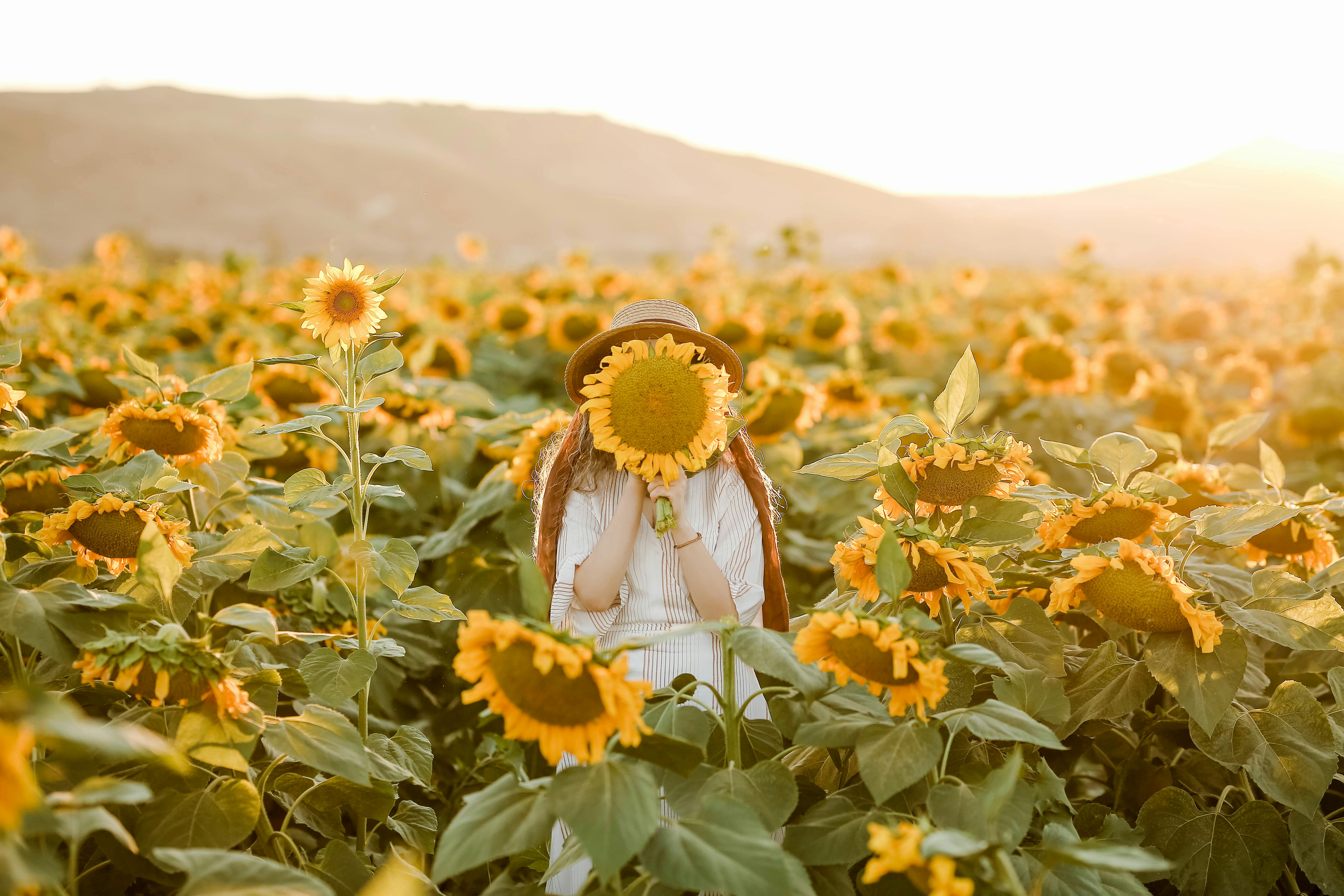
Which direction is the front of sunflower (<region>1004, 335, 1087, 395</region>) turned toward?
toward the camera

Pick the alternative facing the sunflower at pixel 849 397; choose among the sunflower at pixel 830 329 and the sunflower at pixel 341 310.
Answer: the sunflower at pixel 830 329

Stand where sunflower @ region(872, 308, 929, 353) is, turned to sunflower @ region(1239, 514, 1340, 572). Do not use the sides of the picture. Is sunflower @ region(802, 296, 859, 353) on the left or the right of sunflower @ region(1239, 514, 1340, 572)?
right

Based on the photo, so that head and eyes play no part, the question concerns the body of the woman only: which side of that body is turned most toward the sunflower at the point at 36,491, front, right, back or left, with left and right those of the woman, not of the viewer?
right

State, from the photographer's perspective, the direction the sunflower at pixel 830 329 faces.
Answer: facing the viewer

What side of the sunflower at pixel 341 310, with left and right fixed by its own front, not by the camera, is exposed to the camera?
front

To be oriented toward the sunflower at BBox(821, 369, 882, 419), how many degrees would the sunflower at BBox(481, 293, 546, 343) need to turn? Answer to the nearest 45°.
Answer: approximately 45° to its left

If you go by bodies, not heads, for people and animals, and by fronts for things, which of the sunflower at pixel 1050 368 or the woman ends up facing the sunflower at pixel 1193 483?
the sunflower at pixel 1050 368

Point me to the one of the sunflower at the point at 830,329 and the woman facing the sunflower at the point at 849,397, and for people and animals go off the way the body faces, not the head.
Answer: the sunflower at the point at 830,329

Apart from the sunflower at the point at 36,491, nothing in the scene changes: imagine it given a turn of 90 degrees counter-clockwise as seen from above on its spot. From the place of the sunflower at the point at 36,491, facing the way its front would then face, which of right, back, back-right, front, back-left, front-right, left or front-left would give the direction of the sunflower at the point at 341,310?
front-right

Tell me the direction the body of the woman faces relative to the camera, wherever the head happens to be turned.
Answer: toward the camera

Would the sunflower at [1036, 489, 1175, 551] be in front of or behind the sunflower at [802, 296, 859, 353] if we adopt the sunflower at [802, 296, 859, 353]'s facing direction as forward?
in front

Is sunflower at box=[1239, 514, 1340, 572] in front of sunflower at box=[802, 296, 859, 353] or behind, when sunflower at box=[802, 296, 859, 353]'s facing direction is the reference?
in front

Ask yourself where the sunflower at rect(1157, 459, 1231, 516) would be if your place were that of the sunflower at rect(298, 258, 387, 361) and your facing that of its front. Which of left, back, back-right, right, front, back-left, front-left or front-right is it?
left

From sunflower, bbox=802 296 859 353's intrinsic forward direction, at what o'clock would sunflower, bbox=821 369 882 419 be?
sunflower, bbox=821 369 882 419 is roughly at 12 o'clock from sunflower, bbox=802 296 859 353.

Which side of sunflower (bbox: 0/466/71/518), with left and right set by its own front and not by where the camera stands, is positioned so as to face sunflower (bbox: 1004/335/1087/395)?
left

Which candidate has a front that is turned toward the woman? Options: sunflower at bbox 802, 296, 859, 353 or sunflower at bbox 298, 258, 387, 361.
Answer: sunflower at bbox 802, 296, 859, 353
